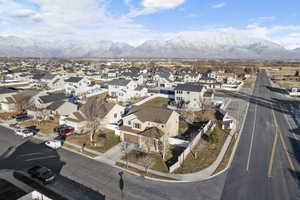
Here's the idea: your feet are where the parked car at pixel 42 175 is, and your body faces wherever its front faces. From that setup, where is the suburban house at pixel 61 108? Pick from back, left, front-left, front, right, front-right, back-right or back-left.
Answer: back-left

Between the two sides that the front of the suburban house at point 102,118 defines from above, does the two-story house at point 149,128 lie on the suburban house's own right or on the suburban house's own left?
on the suburban house's own left

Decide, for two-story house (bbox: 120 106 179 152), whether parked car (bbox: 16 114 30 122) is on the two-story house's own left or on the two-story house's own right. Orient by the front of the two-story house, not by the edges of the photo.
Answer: on the two-story house's own right

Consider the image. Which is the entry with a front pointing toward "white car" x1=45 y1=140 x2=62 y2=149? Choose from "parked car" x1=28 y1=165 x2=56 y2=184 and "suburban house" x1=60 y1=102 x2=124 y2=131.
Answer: the suburban house

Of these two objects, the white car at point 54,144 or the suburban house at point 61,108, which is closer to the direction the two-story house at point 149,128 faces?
the white car

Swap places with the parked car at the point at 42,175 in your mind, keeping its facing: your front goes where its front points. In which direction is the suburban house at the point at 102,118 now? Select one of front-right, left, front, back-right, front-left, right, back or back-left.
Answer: left

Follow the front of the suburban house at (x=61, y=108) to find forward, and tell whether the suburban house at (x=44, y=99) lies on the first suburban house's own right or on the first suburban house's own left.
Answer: on the first suburban house's own right

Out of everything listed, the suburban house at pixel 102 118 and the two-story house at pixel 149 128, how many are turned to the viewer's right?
0

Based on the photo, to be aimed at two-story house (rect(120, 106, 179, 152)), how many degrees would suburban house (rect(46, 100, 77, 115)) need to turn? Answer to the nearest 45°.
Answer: approximately 90° to its left

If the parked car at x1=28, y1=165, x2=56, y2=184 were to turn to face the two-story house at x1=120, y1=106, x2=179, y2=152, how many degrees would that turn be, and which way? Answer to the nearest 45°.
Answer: approximately 45° to its left

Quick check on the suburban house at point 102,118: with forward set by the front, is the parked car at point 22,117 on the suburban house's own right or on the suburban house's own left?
on the suburban house's own right

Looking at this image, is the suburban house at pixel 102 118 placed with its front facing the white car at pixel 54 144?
yes

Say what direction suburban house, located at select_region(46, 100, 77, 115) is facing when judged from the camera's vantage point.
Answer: facing the viewer and to the left of the viewer
